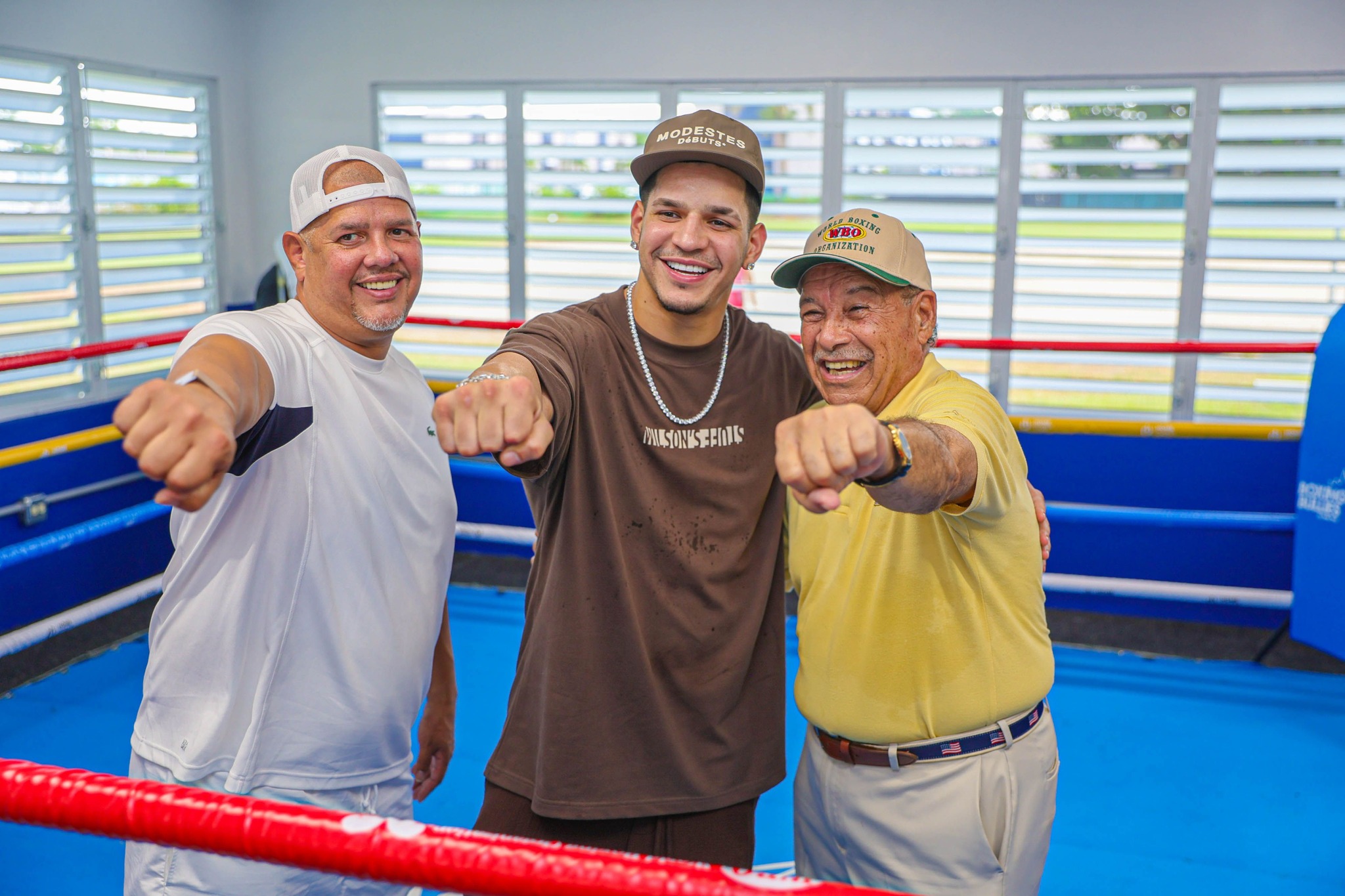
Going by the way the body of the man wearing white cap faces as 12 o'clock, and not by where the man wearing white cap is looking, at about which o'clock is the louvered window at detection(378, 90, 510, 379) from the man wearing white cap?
The louvered window is roughly at 8 o'clock from the man wearing white cap.

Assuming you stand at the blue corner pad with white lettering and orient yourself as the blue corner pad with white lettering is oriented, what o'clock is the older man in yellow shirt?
The older man in yellow shirt is roughly at 11 o'clock from the blue corner pad with white lettering.

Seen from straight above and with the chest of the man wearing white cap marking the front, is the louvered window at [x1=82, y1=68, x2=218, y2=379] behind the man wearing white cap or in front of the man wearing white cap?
behind

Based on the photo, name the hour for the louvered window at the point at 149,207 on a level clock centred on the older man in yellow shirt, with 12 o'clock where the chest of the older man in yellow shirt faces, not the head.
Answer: The louvered window is roughly at 3 o'clock from the older man in yellow shirt.

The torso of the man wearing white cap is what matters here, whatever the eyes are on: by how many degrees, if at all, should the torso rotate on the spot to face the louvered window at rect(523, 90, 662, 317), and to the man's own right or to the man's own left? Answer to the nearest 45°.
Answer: approximately 135° to the man's own left

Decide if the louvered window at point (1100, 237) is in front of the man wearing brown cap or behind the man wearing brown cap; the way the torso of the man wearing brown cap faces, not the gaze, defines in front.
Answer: behind

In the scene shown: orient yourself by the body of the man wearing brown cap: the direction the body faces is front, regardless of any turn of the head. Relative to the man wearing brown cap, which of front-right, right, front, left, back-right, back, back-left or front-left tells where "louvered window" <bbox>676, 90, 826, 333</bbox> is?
back

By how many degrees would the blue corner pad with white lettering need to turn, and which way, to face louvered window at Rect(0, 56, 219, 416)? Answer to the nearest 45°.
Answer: approximately 45° to its right
